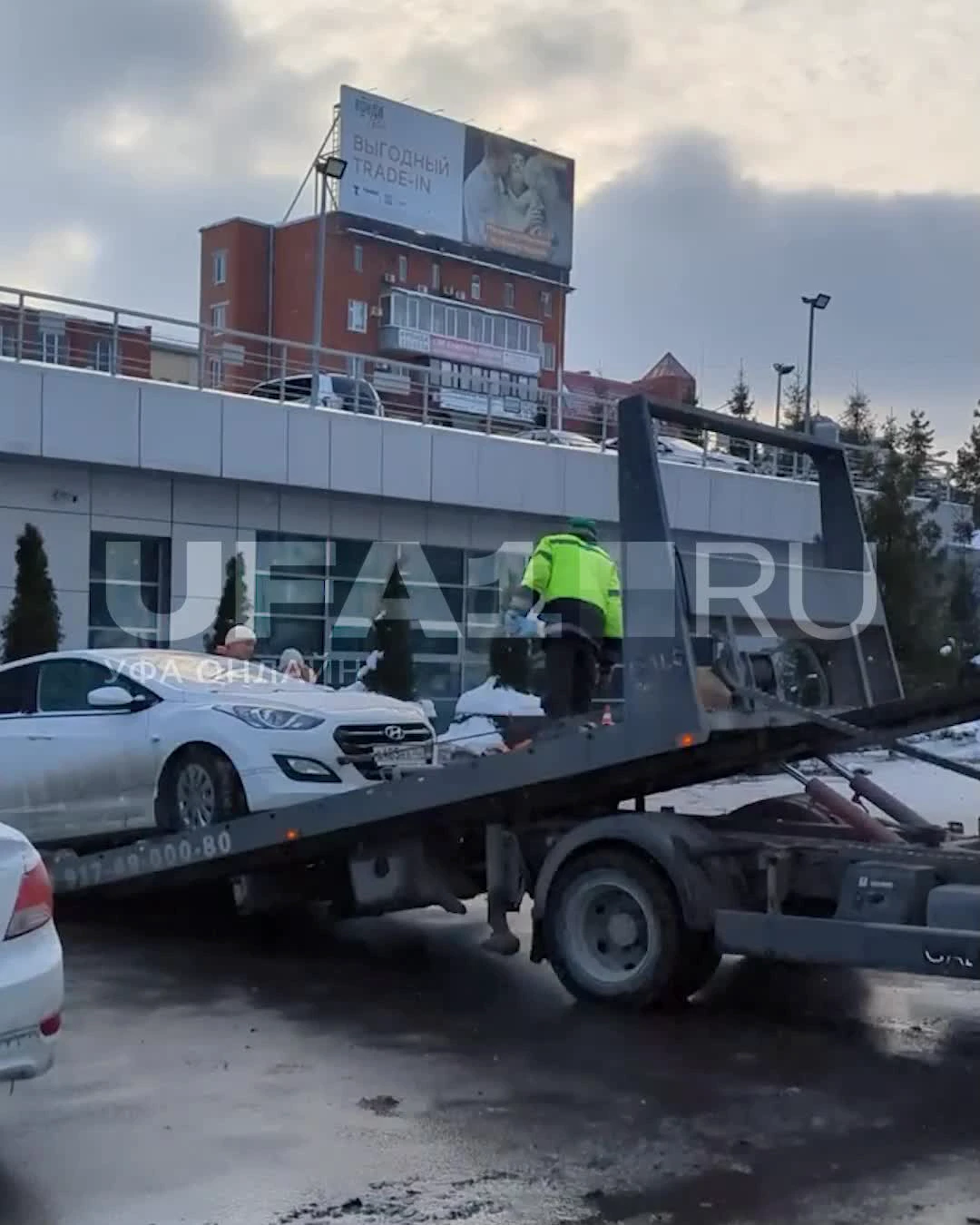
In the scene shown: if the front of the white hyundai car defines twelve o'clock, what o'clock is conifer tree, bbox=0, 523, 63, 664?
The conifer tree is roughly at 7 o'clock from the white hyundai car.

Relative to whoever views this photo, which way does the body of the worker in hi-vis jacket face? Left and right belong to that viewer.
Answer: facing away from the viewer

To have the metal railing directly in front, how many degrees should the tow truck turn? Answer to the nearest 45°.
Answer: approximately 135° to its left

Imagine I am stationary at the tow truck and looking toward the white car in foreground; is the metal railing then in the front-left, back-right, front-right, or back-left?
back-right

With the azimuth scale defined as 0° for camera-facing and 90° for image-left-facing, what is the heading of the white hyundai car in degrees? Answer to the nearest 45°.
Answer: approximately 315°

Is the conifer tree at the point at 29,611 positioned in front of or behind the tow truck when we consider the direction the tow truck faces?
behind

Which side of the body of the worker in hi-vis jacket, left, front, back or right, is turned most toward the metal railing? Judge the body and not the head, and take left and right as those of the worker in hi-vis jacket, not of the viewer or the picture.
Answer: front

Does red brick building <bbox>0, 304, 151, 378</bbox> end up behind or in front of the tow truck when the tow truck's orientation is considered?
behind

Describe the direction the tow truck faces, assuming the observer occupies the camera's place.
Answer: facing the viewer and to the right of the viewer

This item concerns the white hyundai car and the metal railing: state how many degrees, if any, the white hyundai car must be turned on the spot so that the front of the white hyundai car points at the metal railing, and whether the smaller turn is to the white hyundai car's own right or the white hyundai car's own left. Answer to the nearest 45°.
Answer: approximately 135° to the white hyundai car's own left

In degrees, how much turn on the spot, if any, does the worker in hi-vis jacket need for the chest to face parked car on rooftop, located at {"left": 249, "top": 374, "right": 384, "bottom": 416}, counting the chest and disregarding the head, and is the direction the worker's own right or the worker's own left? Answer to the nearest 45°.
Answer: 0° — they already face it

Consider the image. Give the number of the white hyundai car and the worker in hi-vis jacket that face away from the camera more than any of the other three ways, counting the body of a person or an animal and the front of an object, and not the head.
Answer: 1
